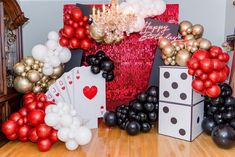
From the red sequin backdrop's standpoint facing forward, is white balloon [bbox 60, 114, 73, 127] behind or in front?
in front

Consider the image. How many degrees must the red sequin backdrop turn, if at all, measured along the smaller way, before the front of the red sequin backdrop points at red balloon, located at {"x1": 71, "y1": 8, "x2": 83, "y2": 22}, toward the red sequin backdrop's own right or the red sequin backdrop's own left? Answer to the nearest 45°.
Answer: approximately 45° to the red sequin backdrop's own right

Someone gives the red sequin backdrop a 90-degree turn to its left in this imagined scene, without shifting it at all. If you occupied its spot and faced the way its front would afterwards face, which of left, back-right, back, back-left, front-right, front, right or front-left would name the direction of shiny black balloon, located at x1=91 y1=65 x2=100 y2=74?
back-right

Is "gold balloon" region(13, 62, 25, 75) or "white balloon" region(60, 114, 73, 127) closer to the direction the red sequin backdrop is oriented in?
the white balloon

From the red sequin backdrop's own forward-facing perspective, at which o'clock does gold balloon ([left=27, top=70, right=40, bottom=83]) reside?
The gold balloon is roughly at 2 o'clock from the red sequin backdrop.

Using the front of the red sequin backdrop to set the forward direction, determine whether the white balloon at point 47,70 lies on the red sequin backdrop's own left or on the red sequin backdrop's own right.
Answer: on the red sequin backdrop's own right

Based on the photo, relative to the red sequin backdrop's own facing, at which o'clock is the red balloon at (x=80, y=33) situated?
The red balloon is roughly at 2 o'clock from the red sequin backdrop.

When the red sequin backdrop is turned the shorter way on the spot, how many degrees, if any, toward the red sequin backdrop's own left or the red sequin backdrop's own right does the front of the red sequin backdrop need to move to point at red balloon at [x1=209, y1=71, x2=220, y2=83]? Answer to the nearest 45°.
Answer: approximately 45° to the red sequin backdrop's own left

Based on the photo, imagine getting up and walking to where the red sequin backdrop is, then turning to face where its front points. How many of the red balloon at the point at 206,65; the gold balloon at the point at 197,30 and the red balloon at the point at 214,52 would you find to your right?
0

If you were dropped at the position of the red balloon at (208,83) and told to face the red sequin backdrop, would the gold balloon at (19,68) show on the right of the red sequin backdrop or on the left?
left

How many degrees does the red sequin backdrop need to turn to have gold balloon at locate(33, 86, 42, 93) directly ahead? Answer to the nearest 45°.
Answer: approximately 45° to its right

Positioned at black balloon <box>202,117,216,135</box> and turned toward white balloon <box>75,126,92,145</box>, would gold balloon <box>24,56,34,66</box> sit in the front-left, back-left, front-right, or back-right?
front-right

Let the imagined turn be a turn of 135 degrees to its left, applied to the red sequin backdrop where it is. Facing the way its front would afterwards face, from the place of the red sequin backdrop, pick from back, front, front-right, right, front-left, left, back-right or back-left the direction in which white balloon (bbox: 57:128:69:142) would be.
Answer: back

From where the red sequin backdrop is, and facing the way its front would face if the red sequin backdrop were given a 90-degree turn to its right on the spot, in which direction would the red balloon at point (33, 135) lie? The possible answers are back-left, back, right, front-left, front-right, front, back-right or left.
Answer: front-left

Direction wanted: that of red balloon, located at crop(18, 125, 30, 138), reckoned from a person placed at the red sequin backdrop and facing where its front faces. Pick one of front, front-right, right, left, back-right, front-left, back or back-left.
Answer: front-right

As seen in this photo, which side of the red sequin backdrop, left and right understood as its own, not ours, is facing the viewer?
front
